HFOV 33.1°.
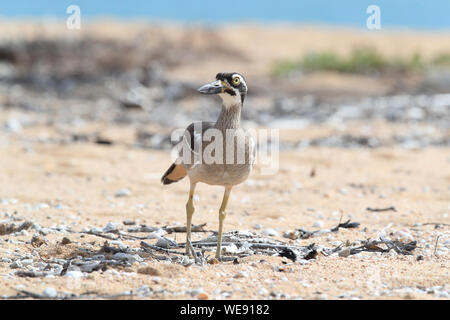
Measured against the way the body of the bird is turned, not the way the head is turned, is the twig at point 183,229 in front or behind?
behind

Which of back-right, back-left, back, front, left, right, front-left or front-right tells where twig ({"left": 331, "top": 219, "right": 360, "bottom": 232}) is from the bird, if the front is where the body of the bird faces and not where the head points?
left

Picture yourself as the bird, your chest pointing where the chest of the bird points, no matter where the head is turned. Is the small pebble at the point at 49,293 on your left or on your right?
on your right

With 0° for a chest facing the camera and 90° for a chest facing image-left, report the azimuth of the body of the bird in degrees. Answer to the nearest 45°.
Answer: approximately 315°

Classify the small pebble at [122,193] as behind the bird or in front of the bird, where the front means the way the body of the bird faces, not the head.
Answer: behind
